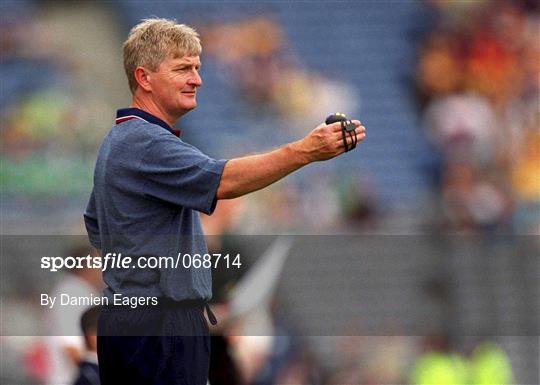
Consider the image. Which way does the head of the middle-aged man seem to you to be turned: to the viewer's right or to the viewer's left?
to the viewer's right

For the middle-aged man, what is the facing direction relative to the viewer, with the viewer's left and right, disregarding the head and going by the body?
facing to the right of the viewer
